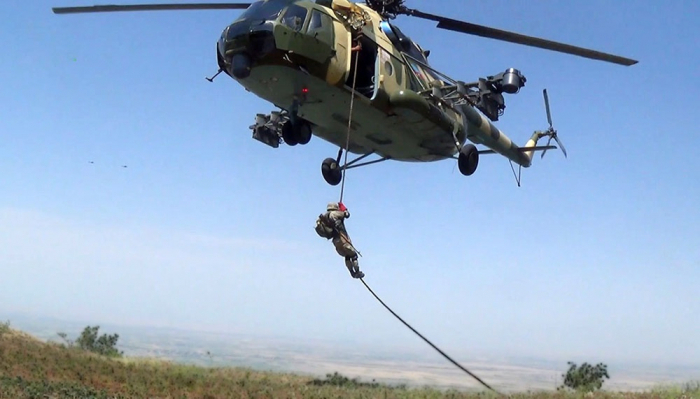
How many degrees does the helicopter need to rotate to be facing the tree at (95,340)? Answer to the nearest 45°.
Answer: approximately 90° to its right

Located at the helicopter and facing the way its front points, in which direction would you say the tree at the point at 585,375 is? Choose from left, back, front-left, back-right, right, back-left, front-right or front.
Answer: back

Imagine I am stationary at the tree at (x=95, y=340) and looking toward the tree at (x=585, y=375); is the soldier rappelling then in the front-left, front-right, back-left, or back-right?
front-right

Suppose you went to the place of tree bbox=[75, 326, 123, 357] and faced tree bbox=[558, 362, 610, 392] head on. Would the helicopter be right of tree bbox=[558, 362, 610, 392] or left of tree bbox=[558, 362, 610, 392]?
right

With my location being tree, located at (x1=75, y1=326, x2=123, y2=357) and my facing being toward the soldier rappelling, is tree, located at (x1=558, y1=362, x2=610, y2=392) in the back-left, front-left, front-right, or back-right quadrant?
front-left
